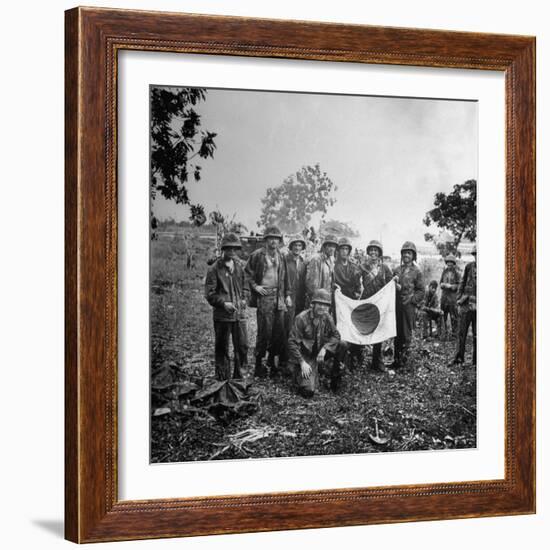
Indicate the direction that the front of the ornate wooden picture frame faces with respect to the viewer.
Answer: facing the viewer and to the right of the viewer
